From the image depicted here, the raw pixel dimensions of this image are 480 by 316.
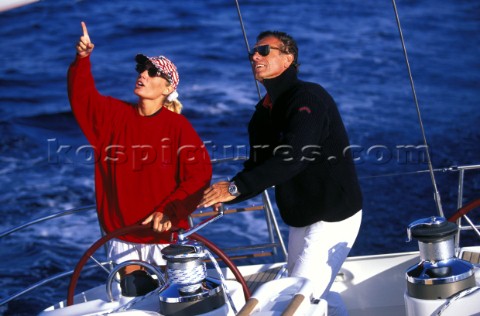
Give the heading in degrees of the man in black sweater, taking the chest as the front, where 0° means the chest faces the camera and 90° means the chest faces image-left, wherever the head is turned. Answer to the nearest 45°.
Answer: approximately 45°

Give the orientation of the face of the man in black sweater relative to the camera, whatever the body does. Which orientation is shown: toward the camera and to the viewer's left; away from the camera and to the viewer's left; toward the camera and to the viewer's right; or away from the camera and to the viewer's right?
toward the camera and to the viewer's left

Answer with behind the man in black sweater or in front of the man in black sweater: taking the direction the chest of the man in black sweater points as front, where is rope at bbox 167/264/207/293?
in front

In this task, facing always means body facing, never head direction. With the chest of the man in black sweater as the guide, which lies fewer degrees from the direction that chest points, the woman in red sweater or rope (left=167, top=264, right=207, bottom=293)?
the rope

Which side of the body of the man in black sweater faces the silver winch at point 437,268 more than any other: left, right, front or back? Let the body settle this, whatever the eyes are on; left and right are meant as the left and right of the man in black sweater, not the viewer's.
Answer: left
